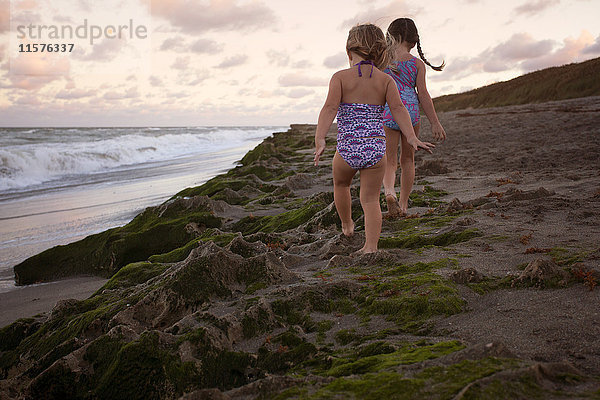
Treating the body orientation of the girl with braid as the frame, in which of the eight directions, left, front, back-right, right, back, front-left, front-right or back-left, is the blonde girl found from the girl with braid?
back-left

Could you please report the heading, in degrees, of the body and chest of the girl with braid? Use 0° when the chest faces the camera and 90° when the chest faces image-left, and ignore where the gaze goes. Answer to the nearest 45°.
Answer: approximately 135°

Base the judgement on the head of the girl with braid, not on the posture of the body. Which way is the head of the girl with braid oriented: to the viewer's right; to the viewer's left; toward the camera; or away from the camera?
away from the camera

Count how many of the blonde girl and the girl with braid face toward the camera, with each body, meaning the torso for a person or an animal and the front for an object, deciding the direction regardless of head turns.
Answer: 0

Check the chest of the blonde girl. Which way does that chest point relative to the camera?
away from the camera

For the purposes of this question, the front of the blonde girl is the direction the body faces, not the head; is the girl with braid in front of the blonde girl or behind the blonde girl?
in front
